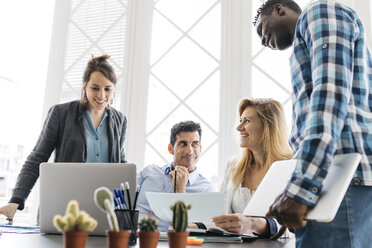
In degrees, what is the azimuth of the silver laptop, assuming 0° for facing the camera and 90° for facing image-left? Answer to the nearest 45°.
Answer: approximately 180°

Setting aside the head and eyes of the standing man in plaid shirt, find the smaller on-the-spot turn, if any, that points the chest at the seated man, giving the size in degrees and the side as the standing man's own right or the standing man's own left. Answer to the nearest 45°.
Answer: approximately 45° to the standing man's own right

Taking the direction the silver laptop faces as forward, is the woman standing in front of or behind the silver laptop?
in front

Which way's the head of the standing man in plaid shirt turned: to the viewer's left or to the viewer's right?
to the viewer's left

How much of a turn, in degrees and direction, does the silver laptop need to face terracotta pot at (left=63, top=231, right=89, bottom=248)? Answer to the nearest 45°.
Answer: approximately 180°

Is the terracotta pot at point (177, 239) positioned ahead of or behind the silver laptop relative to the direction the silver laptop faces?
behind

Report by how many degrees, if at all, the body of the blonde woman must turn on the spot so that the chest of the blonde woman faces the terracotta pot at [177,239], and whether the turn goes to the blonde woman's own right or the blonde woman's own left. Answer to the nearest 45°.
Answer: approximately 45° to the blonde woman's own left

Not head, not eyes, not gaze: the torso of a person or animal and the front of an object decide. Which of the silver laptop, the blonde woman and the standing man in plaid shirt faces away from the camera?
the silver laptop

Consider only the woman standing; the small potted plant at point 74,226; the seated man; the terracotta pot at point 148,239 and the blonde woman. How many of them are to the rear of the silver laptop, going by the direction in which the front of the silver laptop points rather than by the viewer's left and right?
2

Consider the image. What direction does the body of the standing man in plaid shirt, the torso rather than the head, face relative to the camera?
to the viewer's left
